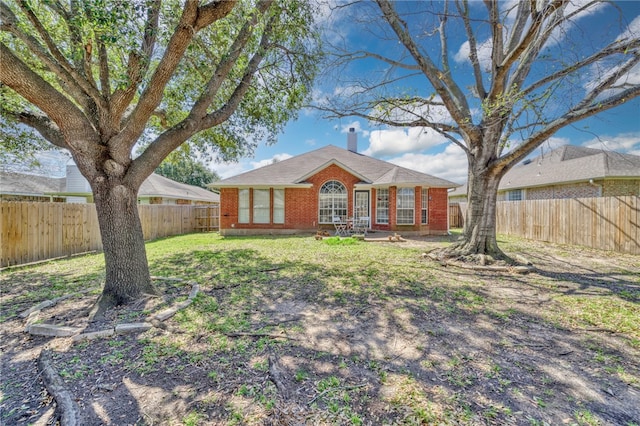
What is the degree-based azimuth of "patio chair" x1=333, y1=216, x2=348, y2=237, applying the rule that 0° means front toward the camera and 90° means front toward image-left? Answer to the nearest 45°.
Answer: approximately 315°

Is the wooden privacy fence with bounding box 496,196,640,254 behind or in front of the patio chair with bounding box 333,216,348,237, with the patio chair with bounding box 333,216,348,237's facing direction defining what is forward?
in front

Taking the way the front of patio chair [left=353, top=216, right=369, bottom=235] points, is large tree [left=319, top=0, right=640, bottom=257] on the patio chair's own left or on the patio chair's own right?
on the patio chair's own left

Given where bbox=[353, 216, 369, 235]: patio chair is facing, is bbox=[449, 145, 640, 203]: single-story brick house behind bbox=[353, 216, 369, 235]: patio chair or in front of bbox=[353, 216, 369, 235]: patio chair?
behind

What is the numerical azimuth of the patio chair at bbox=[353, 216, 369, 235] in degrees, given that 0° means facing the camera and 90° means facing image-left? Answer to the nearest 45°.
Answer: approximately 45°

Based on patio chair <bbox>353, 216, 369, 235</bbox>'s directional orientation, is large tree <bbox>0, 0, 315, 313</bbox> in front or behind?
in front

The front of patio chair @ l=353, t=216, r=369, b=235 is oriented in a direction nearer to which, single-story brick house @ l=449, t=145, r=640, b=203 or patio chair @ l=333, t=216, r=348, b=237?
the patio chair
